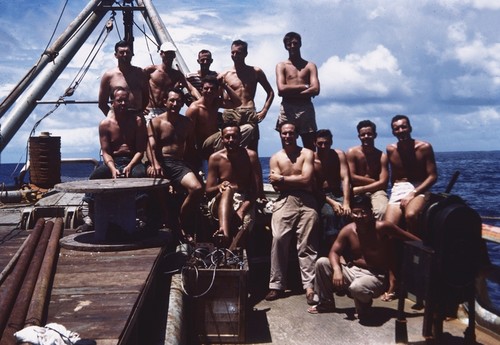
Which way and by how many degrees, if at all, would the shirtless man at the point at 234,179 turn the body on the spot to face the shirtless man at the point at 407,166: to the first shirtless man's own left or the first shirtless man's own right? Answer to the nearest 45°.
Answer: approximately 90° to the first shirtless man's own left

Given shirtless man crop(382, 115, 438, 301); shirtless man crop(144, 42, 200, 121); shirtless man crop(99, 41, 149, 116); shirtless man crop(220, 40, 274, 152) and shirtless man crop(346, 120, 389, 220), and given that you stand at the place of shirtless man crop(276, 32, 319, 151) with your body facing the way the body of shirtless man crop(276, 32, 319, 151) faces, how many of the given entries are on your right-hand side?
3

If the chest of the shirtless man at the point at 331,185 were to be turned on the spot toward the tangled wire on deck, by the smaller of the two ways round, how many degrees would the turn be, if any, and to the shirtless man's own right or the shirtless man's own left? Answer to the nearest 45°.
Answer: approximately 45° to the shirtless man's own right

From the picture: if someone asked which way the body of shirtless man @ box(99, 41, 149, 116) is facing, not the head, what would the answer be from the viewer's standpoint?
toward the camera

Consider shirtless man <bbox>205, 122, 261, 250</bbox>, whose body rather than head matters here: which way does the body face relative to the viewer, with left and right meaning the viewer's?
facing the viewer

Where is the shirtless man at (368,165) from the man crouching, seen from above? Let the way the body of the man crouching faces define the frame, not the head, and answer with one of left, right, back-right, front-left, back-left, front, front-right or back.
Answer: back-right
